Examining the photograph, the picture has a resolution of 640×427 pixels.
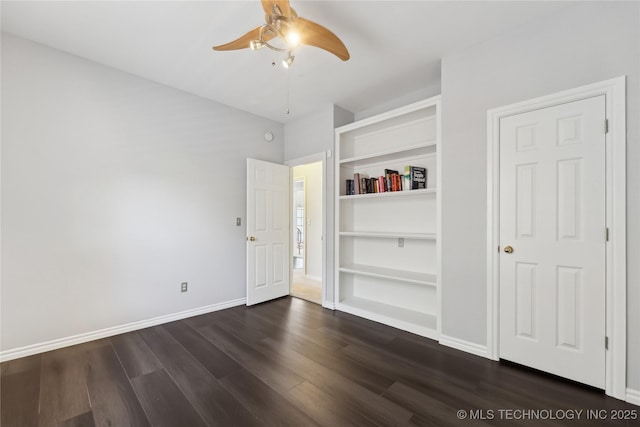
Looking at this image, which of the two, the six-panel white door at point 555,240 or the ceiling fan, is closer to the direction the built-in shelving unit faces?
the ceiling fan

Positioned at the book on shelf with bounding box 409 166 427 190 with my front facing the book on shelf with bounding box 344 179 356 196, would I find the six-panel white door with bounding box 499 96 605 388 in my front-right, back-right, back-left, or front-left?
back-left

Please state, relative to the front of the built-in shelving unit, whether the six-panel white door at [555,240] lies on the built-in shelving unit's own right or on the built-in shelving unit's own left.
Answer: on the built-in shelving unit's own left

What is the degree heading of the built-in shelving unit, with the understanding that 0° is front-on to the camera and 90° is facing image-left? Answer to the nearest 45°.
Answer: approximately 45°

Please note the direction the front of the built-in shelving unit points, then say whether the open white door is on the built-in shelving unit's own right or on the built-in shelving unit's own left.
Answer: on the built-in shelving unit's own right

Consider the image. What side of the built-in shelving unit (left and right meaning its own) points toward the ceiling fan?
front

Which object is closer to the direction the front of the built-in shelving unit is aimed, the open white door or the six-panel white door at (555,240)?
the open white door
